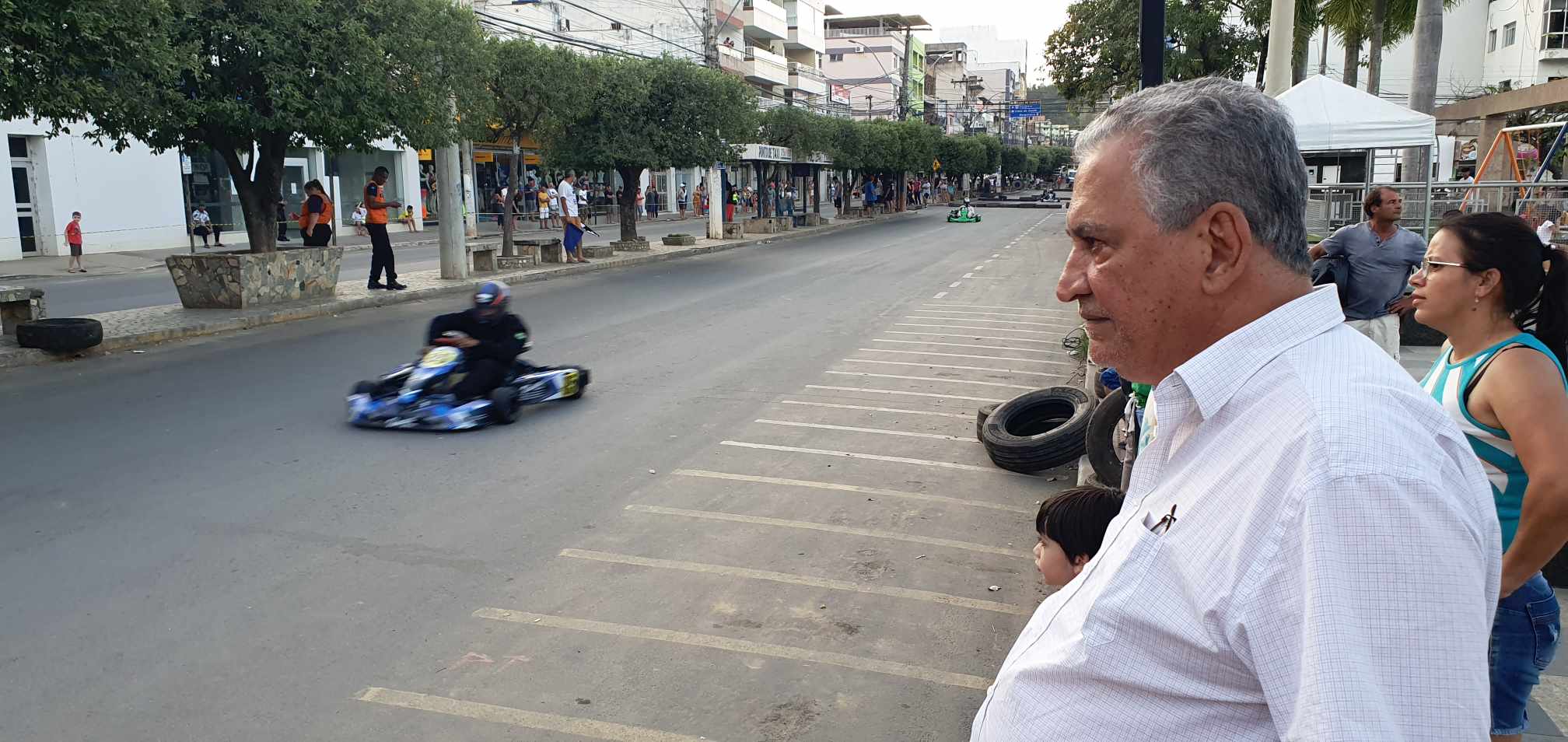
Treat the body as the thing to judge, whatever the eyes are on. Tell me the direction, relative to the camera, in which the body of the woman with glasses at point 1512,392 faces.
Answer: to the viewer's left

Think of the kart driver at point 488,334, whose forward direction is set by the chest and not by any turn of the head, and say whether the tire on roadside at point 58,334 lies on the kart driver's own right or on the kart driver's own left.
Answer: on the kart driver's own right

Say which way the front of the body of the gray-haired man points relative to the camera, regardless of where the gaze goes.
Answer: to the viewer's left

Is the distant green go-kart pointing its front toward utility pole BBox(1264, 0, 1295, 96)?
yes

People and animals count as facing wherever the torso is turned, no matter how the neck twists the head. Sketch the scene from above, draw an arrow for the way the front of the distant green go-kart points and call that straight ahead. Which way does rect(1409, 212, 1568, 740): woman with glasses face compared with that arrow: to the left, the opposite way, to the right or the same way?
to the right

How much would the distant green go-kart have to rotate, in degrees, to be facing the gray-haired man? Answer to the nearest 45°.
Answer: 0° — it already faces them

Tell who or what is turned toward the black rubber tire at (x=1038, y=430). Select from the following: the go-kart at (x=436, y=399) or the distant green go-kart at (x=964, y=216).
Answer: the distant green go-kart

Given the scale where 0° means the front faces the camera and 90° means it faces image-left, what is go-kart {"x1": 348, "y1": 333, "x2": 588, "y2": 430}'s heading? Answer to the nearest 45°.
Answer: approximately 45°

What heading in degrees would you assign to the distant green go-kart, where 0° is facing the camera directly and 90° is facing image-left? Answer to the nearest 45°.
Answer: approximately 0°

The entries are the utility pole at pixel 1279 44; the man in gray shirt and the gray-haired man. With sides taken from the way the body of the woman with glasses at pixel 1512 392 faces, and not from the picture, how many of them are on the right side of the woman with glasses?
2

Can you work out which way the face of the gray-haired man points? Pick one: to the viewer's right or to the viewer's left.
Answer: to the viewer's left

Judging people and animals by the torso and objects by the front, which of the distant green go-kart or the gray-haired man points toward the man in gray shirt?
the distant green go-kart

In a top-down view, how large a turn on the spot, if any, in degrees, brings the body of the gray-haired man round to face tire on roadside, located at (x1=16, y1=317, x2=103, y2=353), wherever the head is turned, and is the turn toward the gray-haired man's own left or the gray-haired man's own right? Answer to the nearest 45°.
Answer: approximately 45° to the gray-haired man's own right

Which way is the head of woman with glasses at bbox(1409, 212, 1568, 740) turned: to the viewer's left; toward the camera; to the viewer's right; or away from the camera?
to the viewer's left
